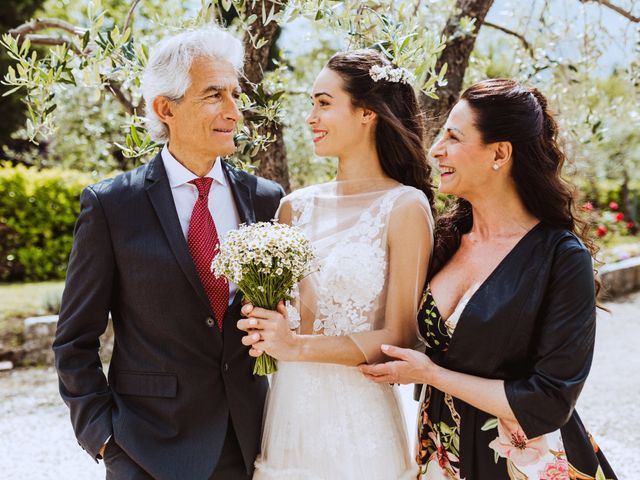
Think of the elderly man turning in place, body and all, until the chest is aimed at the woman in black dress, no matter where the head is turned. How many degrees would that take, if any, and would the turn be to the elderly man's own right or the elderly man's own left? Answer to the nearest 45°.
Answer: approximately 45° to the elderly man's own left

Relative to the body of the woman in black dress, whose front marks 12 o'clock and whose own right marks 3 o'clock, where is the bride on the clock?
The bride is roughly at 2 o'clock from the woman in black dress.

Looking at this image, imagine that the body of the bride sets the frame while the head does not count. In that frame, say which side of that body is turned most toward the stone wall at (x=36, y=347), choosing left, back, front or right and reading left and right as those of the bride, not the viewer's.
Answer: right

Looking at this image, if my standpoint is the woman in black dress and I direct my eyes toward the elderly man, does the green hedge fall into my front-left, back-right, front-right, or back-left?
front-right

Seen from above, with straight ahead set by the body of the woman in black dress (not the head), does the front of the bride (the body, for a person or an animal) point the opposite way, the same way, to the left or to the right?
the same way

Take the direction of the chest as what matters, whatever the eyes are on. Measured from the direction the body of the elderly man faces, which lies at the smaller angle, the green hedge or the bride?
the bride

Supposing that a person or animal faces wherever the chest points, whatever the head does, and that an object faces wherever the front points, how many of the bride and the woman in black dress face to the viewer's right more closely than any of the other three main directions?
0

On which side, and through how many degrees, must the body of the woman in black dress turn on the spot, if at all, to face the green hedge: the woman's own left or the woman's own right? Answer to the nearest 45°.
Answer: approximately 90° to the woman's own right

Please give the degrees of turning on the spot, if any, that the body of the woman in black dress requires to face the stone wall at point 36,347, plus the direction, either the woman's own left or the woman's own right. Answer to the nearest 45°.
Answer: approximately 90° to the woman's own right

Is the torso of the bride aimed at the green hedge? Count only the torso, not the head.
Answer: no

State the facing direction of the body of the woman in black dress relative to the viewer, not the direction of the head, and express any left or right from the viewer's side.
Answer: facing the viewer and to the left of the viewer

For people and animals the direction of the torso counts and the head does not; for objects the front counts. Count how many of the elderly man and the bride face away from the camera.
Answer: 0

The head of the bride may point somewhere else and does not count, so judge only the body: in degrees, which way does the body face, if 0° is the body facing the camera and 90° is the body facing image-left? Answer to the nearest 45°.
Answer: approximately 45°

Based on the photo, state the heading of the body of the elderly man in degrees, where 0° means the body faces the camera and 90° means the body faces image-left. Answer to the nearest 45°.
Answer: approximately 315°

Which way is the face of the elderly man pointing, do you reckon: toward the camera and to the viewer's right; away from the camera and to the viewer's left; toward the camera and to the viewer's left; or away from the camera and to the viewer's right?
toward the camera and to the viewer's right

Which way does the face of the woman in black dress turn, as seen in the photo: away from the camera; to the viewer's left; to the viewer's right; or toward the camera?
to the viewer's left
